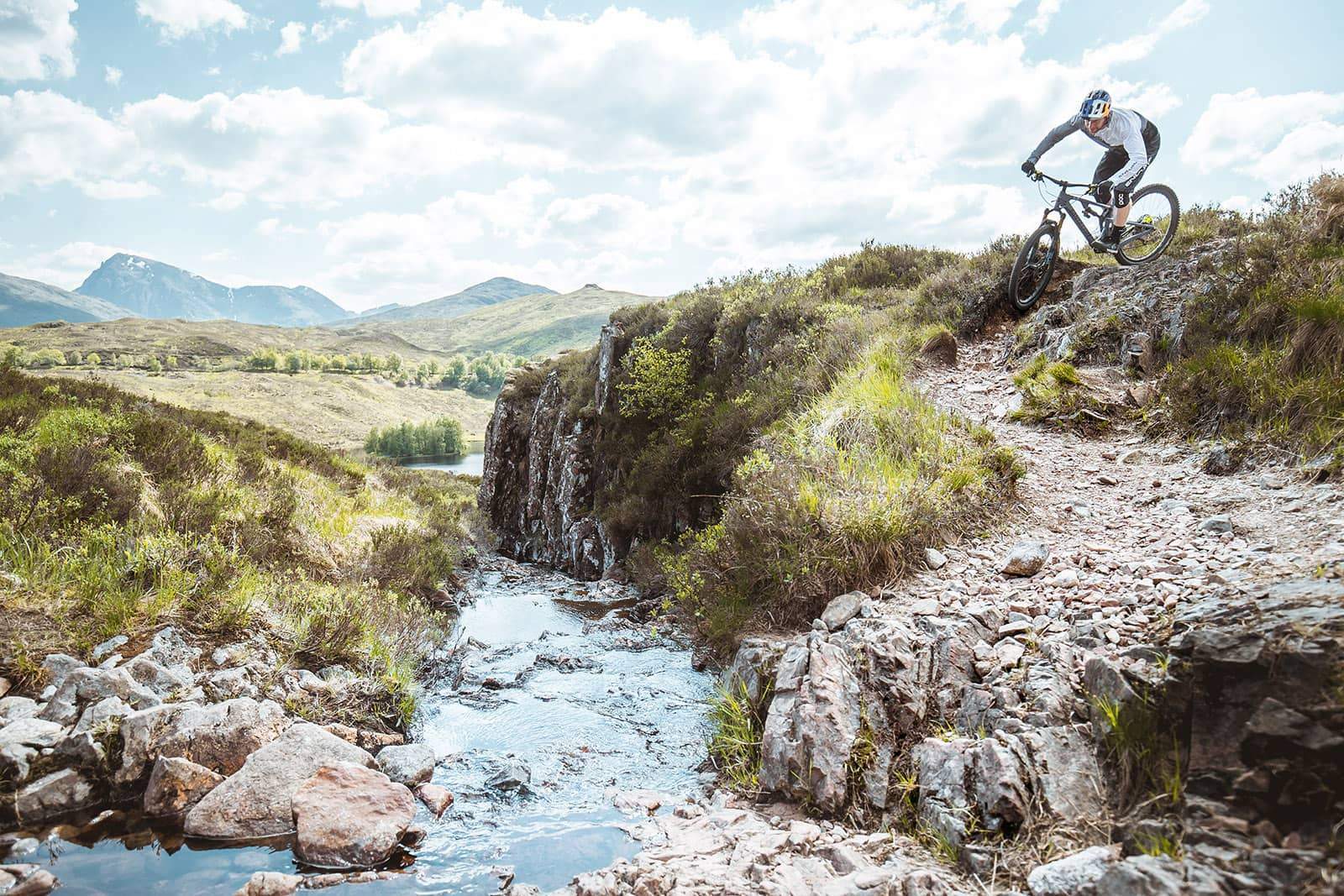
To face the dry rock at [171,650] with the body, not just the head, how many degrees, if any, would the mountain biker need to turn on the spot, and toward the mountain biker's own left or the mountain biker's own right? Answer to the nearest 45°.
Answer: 0° — they already face it

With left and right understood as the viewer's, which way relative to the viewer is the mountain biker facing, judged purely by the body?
facing the viewer and to the left of the viewer

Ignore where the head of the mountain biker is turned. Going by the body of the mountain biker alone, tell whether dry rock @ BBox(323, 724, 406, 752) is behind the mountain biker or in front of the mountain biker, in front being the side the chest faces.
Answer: in front

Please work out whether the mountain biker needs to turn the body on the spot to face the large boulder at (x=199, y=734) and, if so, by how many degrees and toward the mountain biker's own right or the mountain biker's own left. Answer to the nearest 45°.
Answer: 0° — they already face it

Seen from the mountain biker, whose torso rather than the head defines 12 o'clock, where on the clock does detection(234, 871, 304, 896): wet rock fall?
The wet rock is roughly at 11 o'clock from the mountain biker.

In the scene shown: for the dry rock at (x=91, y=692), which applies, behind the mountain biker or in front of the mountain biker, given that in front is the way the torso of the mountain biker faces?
in front

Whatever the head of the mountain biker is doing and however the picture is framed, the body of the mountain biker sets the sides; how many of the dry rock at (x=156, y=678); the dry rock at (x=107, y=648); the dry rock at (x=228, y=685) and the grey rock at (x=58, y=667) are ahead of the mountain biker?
4

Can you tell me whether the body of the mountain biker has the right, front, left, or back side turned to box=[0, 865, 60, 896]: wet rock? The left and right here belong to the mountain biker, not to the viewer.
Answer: front

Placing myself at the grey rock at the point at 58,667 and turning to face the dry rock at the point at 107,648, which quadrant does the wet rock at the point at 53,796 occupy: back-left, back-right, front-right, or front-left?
back-right

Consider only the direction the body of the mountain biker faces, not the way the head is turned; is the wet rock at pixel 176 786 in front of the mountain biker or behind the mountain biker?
in front

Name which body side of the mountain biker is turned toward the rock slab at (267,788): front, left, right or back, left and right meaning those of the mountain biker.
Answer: front

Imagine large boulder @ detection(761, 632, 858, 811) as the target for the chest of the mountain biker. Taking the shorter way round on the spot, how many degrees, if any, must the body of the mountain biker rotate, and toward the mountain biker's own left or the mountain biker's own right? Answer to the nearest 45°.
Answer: approximately 45° to the mountain biker's own left

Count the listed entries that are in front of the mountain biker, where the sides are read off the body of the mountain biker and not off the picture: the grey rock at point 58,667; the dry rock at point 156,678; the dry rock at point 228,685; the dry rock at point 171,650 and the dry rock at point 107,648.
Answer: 5
